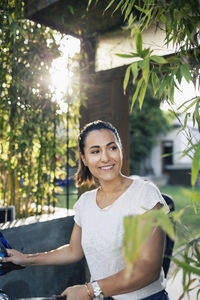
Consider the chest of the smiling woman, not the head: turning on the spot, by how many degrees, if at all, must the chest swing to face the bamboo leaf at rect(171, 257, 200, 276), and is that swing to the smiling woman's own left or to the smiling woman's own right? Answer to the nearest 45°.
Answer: approximately 45° to the smiling woman's own left

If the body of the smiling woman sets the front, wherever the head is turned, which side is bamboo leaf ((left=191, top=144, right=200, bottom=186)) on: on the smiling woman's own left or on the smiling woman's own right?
on the smiling woman's own left

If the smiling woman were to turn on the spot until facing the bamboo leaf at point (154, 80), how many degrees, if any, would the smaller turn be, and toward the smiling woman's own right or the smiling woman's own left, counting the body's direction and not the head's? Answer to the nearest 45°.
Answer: approximately 45° to the smiling woman's own left

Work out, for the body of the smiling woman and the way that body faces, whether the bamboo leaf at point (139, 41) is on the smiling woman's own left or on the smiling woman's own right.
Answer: on the smiling woman's own left

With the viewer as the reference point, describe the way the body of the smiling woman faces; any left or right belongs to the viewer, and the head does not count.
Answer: facing the viewer and to the left of the viewer

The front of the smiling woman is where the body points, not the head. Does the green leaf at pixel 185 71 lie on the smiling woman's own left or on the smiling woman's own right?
on the smiling woman's own left

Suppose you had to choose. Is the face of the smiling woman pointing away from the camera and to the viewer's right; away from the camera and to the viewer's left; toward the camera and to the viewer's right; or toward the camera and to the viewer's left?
toward the camera and to the viewer's right
